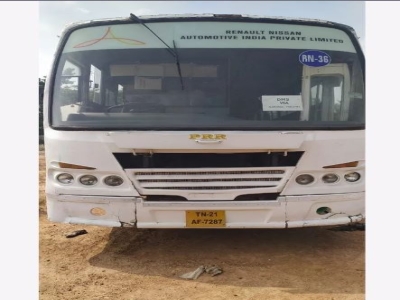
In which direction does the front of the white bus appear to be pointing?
toward the camera
